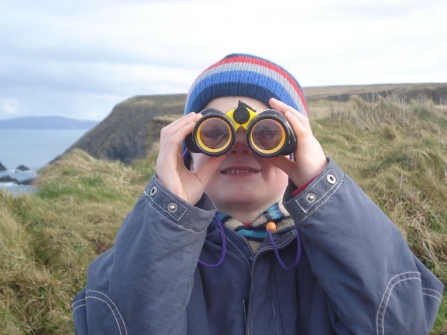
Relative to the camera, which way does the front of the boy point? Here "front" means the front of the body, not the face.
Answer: toward the camera
